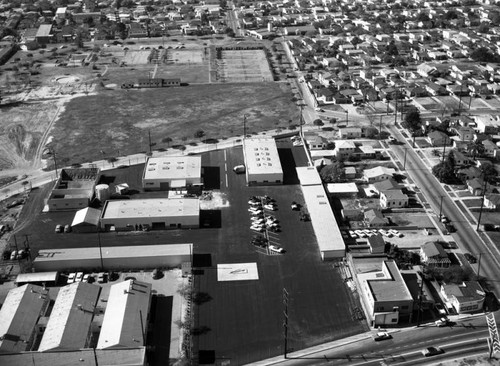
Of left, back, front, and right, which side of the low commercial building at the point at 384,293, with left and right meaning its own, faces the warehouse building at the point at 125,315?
right

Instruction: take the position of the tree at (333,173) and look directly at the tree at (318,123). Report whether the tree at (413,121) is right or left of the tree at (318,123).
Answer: right

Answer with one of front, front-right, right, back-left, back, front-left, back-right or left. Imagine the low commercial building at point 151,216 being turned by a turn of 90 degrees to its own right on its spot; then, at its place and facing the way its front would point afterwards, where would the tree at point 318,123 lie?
back-right

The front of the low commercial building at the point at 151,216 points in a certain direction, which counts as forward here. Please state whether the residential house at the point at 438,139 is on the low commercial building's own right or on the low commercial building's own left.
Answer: on the low commercial building's own left

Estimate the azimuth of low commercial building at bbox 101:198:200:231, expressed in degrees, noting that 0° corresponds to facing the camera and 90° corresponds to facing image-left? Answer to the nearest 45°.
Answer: approximately 0°

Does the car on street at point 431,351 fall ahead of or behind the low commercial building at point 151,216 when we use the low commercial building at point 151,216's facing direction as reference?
ahead

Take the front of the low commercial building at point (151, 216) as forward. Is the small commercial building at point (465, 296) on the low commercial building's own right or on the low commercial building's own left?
on the low commercial building's own left

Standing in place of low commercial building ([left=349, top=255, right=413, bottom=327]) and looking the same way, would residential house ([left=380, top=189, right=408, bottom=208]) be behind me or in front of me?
behind

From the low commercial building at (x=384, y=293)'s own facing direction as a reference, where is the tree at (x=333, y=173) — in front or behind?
behind

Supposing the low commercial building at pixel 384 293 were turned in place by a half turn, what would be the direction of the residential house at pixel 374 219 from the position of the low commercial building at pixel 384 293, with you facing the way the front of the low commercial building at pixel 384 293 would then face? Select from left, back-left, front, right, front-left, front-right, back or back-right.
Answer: front

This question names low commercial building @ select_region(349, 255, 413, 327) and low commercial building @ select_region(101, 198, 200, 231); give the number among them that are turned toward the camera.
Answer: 2

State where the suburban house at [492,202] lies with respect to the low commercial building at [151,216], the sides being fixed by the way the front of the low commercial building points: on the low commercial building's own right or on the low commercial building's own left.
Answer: on the low commercial building's own left
